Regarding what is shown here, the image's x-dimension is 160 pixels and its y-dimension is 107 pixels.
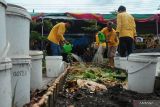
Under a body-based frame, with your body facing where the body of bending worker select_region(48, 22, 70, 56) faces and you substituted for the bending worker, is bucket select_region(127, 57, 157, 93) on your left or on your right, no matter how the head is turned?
on your right

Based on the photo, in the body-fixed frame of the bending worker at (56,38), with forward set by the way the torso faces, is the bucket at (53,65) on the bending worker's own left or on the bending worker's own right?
on the bending worker's own right

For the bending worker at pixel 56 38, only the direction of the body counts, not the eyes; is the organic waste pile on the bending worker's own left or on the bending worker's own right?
on the bending worker's own right

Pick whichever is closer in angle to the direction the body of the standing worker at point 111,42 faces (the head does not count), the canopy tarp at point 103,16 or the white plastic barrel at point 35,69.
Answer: the white plastic barrel

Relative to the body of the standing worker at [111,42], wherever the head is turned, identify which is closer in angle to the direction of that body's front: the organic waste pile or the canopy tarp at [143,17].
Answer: the organic waste pile

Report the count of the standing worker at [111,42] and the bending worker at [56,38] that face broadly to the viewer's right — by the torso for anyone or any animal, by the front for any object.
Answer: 1

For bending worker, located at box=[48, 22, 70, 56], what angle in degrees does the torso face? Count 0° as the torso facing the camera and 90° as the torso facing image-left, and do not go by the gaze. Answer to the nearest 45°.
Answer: approximately 270°

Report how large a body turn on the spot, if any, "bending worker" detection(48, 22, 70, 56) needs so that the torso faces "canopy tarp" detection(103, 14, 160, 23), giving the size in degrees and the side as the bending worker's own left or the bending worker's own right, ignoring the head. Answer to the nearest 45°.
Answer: approximately 45° to the bending worker's own left

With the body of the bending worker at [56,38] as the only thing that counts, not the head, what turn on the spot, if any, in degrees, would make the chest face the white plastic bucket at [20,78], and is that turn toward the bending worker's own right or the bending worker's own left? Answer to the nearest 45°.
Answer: approximately 90° to the bending worker's own right

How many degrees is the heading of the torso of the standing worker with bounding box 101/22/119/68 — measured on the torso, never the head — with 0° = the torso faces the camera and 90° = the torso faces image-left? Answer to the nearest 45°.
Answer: approximately 45°

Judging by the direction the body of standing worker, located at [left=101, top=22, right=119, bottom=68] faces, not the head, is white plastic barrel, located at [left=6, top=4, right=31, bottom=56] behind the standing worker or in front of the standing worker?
in front
